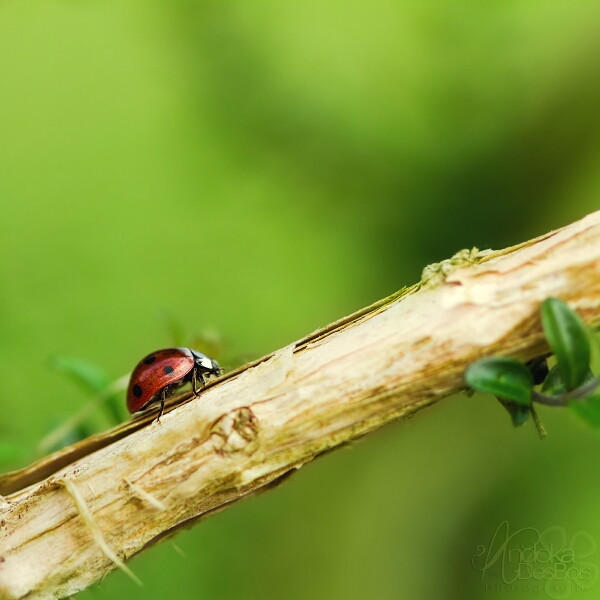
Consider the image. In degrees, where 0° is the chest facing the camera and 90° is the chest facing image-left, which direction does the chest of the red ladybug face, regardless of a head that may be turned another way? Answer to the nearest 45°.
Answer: approximately 270°
